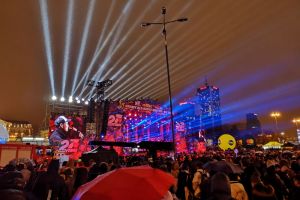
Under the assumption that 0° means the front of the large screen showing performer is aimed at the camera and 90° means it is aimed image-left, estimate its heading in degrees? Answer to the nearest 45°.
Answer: approximately 0°

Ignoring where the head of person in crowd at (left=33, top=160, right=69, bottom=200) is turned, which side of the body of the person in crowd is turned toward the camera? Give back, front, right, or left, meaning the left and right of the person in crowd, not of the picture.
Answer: back

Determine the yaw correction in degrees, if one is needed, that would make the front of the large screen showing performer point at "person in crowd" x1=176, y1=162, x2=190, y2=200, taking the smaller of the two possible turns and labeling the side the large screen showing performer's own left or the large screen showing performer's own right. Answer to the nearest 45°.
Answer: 0° — it already faces them

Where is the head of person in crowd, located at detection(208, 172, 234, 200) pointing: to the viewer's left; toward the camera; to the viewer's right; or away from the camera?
away from the camera

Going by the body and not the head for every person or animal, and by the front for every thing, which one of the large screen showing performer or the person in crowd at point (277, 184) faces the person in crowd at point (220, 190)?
the large screen showing performer

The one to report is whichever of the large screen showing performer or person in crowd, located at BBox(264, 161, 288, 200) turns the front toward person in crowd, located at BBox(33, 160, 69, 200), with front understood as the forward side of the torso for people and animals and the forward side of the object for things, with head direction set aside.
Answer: the large screen showing performer

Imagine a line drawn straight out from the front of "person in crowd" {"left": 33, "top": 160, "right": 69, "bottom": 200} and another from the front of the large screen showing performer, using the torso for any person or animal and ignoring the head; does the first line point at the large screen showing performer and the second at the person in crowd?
yes

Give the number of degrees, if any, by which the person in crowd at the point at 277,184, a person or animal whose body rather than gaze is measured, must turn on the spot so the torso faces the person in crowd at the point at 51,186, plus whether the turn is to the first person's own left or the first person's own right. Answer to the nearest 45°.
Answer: approximately 135° to the first person's own left

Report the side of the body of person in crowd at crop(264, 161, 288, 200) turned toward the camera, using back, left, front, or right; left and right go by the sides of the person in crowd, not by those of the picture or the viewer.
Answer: back

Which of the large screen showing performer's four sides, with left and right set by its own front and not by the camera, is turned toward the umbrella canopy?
front

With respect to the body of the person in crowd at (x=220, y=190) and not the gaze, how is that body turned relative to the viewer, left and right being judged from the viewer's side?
facing away from the viewer

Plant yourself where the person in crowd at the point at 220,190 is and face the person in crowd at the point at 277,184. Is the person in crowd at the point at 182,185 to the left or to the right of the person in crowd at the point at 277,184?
left

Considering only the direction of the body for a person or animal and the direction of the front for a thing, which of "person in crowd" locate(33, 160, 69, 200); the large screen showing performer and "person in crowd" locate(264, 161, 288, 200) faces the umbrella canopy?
the large screen showing performer

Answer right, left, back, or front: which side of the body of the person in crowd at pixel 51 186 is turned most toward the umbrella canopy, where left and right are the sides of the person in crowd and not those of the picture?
right

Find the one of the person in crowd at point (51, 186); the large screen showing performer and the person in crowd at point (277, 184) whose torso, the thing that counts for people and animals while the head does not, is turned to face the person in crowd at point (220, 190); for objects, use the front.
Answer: the large screen showing performer

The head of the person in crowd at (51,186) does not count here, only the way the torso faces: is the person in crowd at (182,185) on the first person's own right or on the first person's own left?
on the first person's own right
